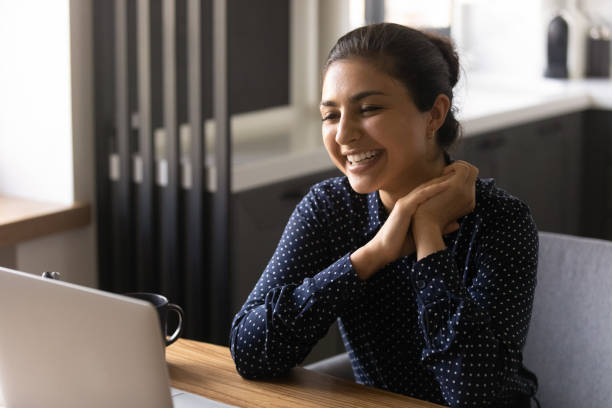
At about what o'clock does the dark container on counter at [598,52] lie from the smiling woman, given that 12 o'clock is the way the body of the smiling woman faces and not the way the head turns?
The dark container on counter is roughly at 5 o'clock from the smiling woman.

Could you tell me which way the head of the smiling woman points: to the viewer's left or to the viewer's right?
to the viewer's left

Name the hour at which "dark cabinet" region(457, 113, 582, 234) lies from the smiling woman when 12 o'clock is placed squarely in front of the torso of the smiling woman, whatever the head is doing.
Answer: The dark cabinet is roughly at 5 o'clock from the smiling woman.

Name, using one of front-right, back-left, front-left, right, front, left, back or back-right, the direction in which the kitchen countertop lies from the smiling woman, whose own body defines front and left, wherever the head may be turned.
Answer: back-right

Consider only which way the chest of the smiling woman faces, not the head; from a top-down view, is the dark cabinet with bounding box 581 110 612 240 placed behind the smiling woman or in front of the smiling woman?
behind

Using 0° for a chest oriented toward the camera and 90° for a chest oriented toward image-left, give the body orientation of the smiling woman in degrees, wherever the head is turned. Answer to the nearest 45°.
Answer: approximately 45°

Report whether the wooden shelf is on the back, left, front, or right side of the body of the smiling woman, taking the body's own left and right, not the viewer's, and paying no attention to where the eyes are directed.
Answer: right

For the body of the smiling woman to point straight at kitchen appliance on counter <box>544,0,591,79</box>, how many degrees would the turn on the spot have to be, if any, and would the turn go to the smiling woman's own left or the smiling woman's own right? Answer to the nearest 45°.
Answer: approximately 135° to the smiling woman's own right
